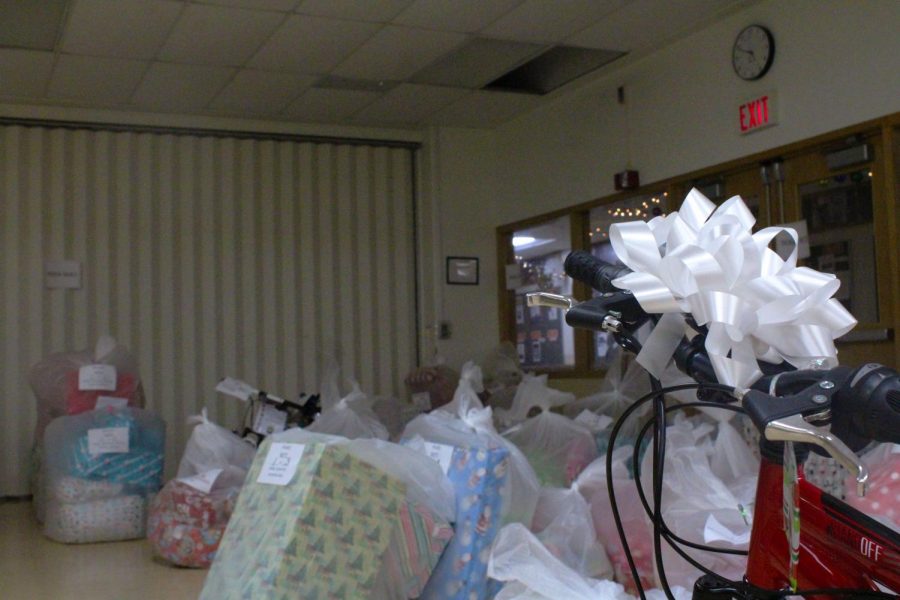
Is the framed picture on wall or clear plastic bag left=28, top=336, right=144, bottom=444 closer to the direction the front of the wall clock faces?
the clear plastic bag

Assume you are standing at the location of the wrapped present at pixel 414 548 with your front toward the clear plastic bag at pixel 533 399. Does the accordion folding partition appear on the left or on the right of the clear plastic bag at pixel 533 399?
left

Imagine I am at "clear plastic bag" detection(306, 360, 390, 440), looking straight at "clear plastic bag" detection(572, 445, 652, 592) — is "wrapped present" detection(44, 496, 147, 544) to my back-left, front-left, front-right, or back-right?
back-right

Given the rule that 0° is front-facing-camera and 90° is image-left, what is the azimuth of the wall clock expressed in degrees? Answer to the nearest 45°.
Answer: approximately 45°

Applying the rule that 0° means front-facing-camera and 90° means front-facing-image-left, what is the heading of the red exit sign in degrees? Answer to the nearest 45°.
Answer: approximately 45°
